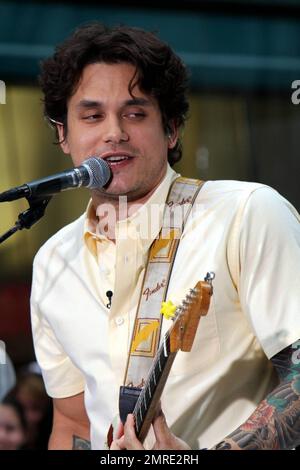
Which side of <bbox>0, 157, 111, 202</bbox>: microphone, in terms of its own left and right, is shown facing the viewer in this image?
right
